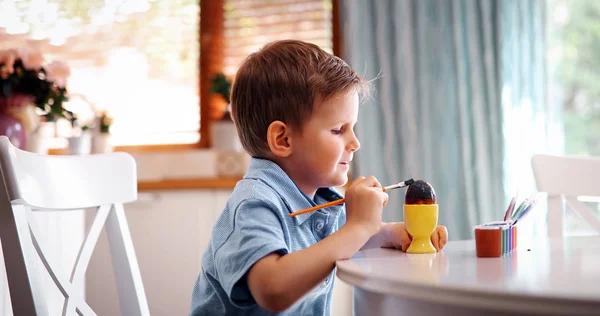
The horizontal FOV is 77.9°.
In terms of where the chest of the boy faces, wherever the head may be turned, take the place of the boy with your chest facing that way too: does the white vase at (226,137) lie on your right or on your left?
on your left

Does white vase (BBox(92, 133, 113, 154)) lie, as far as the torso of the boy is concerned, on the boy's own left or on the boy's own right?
on the boy's own left

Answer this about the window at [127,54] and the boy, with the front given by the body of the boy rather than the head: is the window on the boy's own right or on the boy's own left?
on the boy's own left

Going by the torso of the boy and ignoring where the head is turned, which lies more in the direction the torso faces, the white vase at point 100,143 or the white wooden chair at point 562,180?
the white wooden chair

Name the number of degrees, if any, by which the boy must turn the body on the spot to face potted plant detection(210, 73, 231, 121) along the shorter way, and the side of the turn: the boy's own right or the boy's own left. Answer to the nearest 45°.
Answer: approximately 90° to the boy's own left

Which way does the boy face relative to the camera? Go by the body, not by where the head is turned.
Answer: to the viewer's right

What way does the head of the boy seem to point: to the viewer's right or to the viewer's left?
to the viewer's right
